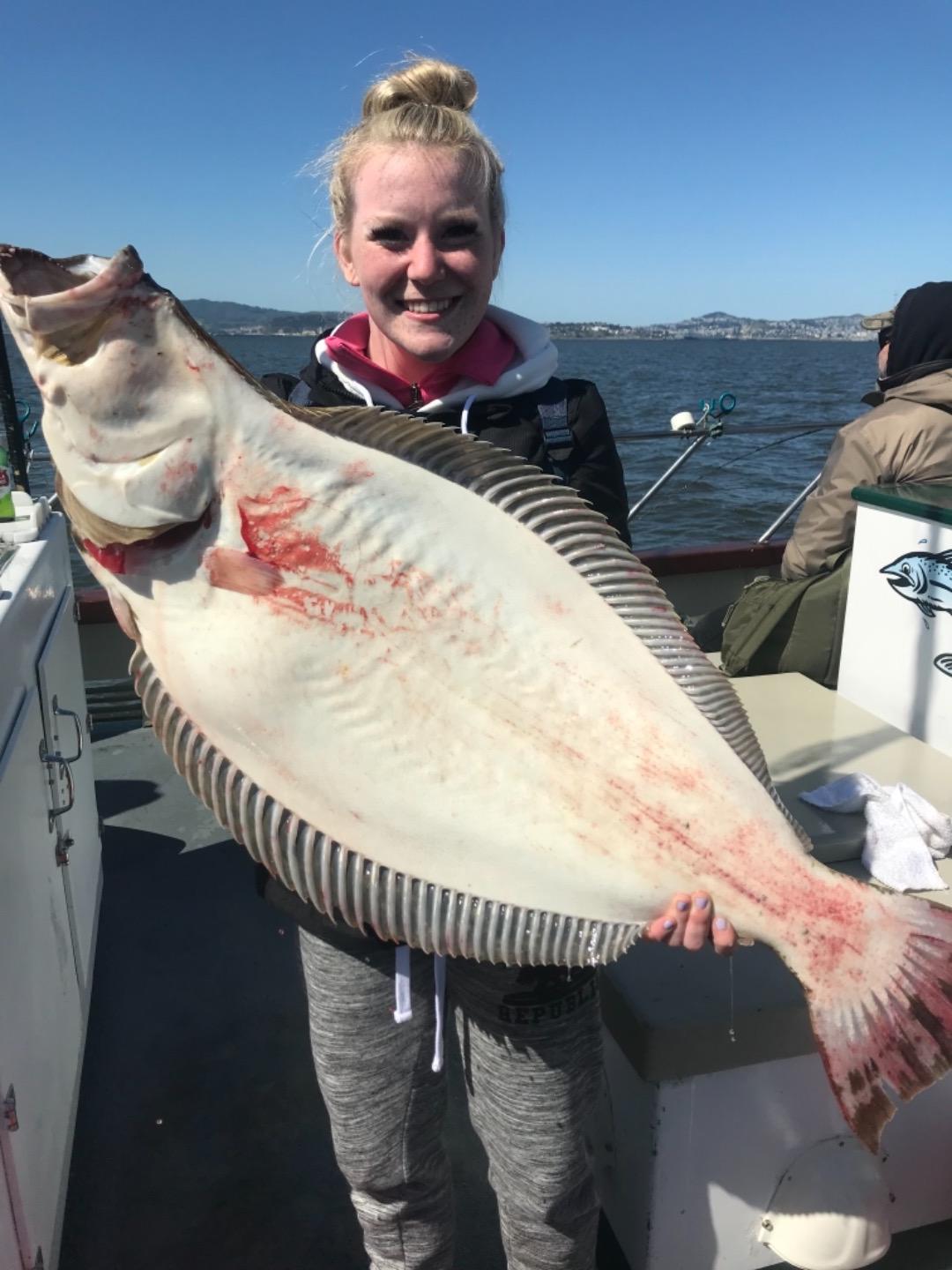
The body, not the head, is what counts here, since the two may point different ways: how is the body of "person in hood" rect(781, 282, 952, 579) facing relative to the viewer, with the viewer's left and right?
facing away from the viewer and to the left of the viewer

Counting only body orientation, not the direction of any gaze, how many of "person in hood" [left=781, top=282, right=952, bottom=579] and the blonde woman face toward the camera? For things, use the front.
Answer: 1

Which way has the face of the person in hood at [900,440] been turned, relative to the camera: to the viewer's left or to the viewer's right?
to the viewer's left

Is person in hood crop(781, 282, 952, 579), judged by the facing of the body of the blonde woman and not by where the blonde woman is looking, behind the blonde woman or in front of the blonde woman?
behind

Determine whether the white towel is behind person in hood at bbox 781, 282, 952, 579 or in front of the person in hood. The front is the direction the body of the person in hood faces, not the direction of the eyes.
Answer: behind

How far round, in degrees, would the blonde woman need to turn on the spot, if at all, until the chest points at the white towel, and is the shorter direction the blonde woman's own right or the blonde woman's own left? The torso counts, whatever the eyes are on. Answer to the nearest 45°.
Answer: approximately 135° to the blonde woman's own left

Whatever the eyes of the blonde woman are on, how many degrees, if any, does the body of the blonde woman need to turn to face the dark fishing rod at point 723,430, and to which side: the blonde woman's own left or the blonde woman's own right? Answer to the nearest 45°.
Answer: approximately 180°

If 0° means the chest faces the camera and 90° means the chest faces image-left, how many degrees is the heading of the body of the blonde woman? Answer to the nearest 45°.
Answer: approximately 0°
